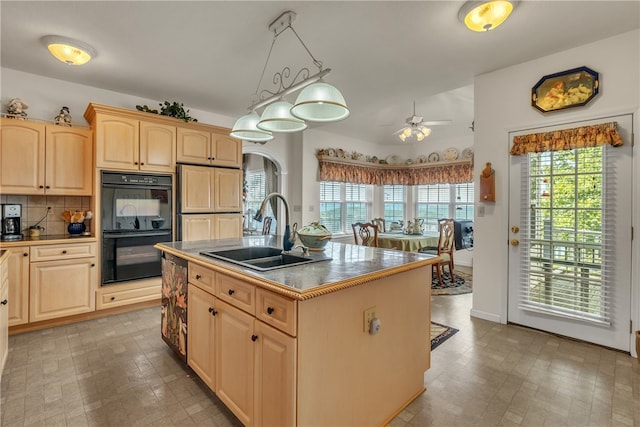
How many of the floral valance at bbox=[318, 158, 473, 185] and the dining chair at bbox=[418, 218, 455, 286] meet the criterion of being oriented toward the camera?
1

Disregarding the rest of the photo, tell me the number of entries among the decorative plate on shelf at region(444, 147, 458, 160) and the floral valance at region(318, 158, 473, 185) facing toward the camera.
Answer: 2

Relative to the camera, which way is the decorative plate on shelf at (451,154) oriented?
toward the camera

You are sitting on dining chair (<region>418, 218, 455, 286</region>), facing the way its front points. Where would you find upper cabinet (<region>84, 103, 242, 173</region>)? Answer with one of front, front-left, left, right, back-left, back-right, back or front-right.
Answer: left

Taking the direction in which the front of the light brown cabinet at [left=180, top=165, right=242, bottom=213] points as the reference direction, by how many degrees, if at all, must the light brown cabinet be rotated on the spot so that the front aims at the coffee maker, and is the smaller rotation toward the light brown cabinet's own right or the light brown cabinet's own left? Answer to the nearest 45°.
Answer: approximately 135° to the light brown cabinet's own right

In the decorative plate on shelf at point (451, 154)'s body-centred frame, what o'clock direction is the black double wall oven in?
The black double wall oven is roughly at 1 o'clock from the decorative plate on shelf.

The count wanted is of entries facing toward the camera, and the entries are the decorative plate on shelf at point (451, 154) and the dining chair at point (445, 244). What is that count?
1

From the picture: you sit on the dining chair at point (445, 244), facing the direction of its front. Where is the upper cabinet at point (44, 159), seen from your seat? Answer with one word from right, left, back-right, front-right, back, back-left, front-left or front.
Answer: left

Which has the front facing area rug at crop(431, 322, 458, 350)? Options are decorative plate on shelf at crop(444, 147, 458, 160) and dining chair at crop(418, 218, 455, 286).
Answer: the decorative plate on shelf

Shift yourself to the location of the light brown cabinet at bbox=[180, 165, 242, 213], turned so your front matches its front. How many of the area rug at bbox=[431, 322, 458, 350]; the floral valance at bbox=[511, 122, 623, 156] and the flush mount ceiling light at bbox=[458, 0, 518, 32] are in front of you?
3

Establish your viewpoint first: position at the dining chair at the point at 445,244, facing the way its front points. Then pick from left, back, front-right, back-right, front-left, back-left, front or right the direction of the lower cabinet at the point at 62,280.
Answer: left

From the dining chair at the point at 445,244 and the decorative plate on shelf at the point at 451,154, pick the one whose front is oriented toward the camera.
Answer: the decorative plate on shelf

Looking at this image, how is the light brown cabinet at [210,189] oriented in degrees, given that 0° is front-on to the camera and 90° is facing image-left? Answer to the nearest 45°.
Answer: approximately 315°

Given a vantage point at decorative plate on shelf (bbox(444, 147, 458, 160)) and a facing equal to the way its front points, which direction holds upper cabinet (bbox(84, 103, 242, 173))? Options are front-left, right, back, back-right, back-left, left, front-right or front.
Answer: front-right

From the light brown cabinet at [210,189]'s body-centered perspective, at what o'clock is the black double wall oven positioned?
The black double wall oven is roughly at 4 o'clock from the light brown cabinet.

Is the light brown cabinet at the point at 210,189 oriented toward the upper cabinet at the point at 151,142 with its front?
no

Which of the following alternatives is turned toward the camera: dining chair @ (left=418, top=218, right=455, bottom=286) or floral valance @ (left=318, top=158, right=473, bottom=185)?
the floral valance

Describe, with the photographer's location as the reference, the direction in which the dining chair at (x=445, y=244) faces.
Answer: facing away from the viewer and to the left of the viewer

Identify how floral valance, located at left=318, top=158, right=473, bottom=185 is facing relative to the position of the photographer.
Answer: facing the viewer

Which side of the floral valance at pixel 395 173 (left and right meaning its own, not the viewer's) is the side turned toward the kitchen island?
front
